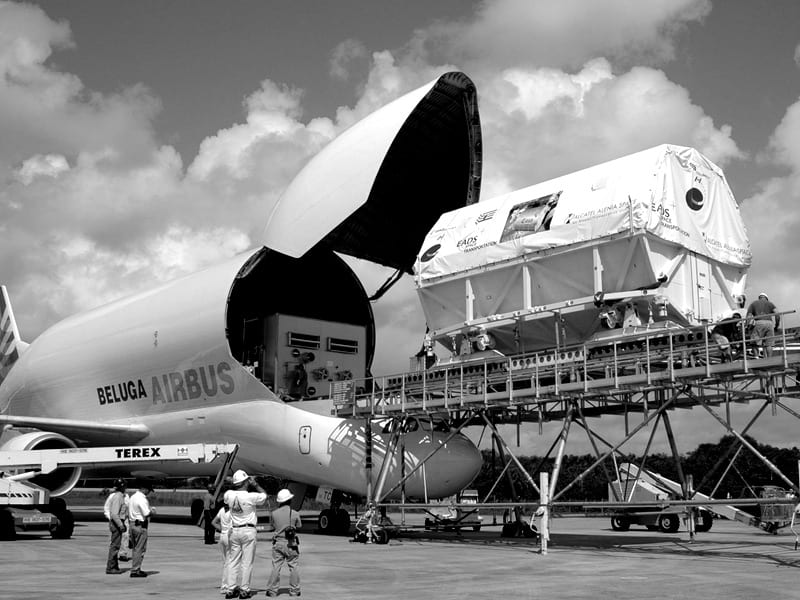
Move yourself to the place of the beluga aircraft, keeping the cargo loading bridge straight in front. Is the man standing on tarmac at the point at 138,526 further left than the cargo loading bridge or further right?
right

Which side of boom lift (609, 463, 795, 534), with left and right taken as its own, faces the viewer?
right

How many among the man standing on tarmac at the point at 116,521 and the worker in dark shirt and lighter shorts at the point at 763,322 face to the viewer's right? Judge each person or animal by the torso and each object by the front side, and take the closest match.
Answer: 1

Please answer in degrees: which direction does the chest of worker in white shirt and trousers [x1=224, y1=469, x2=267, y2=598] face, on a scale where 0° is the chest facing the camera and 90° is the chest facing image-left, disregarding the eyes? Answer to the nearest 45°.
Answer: approximately 225°

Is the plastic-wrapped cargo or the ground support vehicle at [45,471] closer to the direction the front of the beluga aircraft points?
the plastic-wrapped cargo

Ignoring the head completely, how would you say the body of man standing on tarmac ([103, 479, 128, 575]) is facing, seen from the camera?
to the viewer's right

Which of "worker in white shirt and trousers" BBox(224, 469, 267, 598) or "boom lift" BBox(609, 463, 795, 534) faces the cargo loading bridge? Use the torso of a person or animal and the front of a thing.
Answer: the worker in white shirt and trousers

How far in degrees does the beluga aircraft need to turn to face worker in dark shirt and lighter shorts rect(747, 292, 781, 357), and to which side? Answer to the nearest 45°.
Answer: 0° — it already faces them

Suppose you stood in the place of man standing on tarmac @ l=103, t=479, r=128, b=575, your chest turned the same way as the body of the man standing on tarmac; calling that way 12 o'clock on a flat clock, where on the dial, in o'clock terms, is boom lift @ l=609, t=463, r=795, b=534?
The boom lift is roughly at 11 o'clock from the man standing on tarmac.
